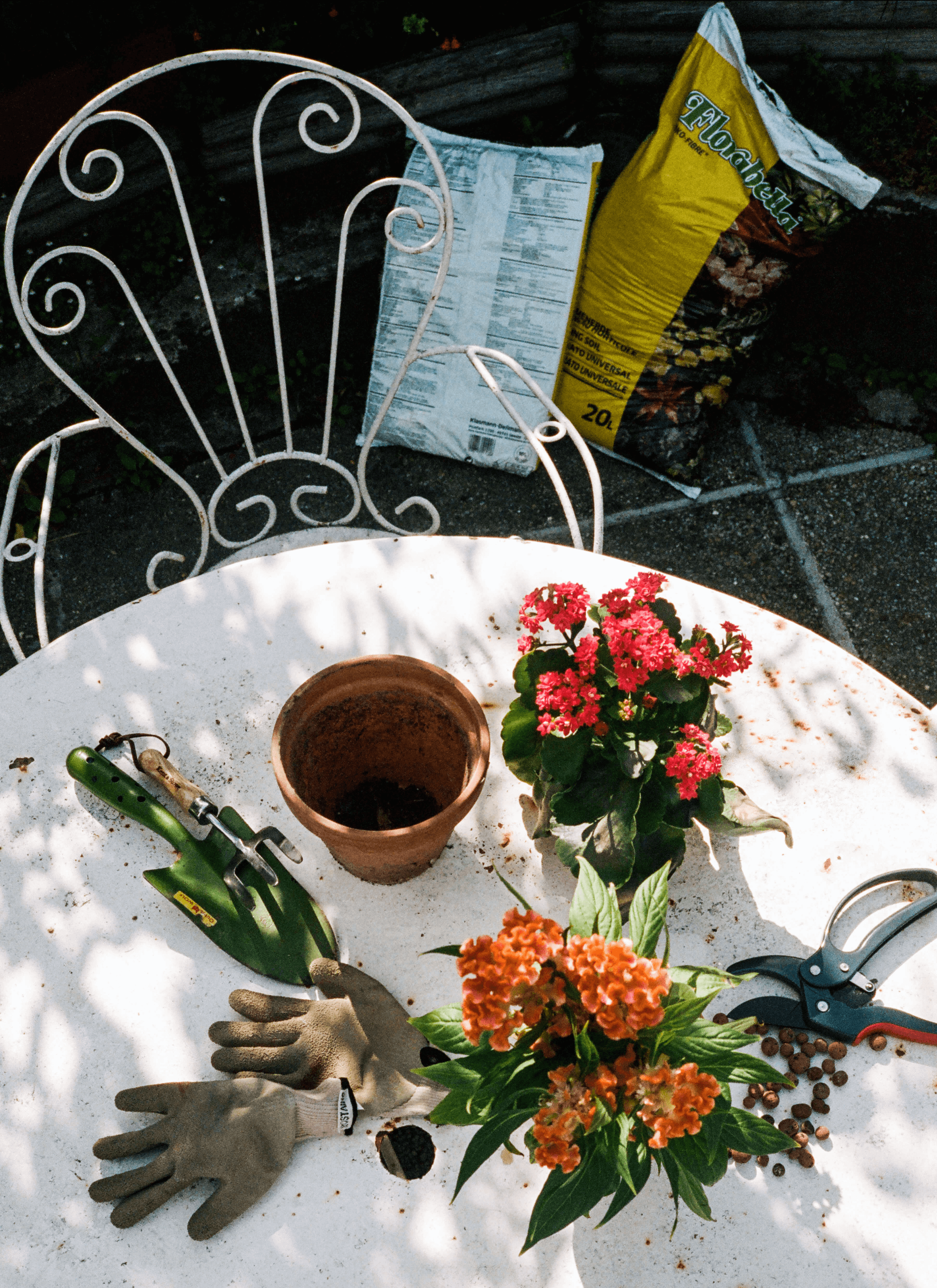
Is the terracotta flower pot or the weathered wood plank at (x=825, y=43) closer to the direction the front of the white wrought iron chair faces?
the terracotta flower pot

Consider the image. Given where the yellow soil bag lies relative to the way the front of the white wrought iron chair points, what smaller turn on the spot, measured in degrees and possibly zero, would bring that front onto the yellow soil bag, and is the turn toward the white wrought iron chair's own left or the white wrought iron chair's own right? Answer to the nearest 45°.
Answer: approximately 135° to the white wrought iron chair's own left

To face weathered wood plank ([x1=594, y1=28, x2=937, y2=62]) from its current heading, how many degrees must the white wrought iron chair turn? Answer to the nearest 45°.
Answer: approximately 135° to its left

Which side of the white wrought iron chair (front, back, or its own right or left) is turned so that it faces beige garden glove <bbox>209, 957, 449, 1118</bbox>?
front

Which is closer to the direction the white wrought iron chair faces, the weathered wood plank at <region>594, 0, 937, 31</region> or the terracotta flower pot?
the terracotta flower pot

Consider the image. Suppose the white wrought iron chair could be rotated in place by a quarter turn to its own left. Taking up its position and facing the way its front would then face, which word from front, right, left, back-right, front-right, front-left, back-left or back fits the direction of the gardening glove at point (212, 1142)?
right

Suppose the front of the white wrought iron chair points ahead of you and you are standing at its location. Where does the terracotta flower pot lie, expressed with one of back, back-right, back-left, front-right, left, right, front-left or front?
front

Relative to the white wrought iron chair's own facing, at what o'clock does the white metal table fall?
The white metal table is roughly at 12 o'clock from the white wrought iron chair.

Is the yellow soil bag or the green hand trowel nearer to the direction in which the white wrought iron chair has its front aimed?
the green hand trowel

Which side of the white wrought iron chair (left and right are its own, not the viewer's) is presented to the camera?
front

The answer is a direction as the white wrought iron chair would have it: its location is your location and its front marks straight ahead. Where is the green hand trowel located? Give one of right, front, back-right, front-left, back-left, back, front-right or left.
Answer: front

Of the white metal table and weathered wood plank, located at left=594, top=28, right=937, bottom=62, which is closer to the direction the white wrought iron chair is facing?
the white metal table
